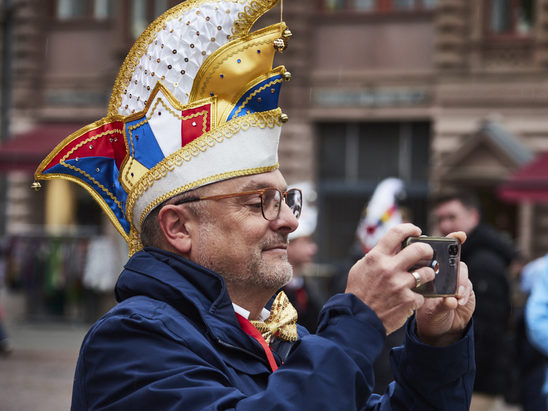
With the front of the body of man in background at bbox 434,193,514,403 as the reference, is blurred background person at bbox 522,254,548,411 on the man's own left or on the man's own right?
on the man's own left

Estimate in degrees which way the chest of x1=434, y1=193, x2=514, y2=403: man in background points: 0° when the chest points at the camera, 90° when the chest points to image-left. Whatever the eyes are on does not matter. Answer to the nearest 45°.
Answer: approximately 45°

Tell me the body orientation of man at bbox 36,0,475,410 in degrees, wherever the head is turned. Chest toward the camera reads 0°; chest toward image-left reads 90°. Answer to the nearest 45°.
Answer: approximately 270°

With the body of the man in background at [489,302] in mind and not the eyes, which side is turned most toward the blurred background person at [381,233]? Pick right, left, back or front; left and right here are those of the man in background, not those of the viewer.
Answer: right
